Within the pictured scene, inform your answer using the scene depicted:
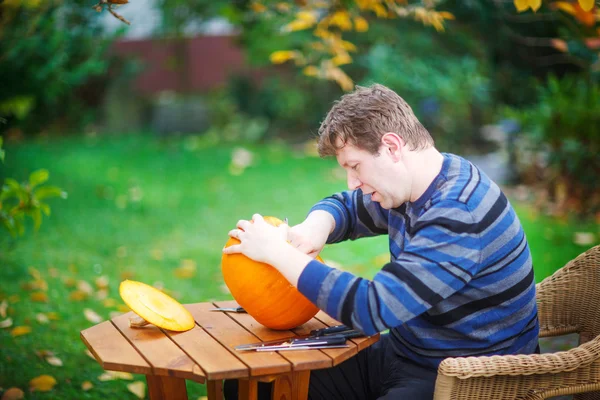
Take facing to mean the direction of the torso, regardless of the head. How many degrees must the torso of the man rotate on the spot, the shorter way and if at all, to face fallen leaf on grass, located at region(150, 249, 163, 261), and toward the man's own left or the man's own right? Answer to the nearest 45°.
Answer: approximately 45° to the man's own right

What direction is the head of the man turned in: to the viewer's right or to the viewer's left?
to the viewer's left

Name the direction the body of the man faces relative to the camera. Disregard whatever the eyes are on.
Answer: to the viewer's left

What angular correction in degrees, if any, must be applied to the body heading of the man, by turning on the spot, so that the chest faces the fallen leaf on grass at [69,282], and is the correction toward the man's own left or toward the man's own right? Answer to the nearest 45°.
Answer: approximately 45° to the man's own right

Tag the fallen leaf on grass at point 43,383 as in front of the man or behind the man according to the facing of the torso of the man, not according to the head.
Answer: in front

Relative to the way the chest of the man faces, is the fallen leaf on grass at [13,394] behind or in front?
in front

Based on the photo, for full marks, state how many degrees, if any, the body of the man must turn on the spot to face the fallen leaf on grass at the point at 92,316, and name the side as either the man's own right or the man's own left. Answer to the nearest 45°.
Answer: approximately 45° to the man's own right
